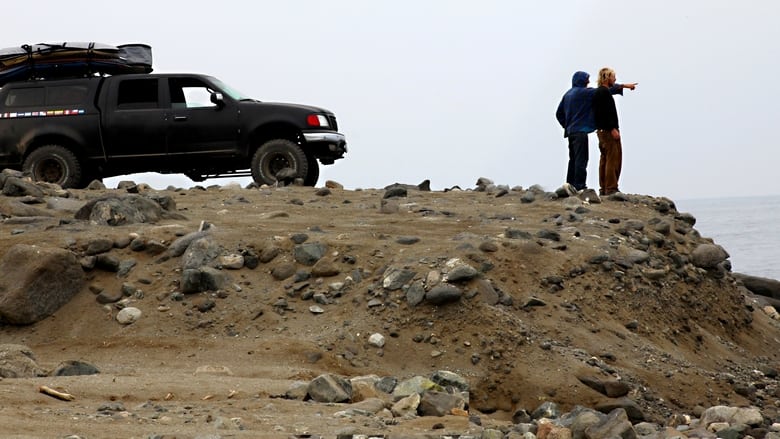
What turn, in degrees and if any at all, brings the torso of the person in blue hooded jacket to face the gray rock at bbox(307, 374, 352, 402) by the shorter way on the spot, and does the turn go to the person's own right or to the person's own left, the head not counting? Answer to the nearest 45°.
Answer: approximately 135° to the person's own right

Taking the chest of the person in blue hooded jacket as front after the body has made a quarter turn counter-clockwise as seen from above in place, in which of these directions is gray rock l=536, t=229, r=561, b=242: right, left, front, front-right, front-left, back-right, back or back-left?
back-left

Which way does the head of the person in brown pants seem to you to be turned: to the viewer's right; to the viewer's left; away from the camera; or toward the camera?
to the viewer's right

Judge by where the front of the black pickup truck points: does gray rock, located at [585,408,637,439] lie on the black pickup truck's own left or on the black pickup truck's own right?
on the black pickup truck's own right

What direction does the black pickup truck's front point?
to the viewer's right

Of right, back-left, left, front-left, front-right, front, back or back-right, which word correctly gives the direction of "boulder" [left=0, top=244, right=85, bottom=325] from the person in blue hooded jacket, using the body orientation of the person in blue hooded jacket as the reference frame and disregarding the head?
back

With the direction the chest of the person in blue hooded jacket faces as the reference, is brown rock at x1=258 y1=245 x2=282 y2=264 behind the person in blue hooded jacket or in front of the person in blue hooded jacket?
behind

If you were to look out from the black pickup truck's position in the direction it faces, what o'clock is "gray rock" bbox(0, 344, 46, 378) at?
The gray rock is roughly at 3 o'clock from the black pickup truck.

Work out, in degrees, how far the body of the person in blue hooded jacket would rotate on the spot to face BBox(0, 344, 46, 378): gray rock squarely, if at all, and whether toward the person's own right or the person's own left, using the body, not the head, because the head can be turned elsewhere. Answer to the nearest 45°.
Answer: approximately 180°

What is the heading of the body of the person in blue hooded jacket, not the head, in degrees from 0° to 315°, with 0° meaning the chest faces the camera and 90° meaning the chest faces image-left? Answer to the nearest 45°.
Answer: approximately 225°
